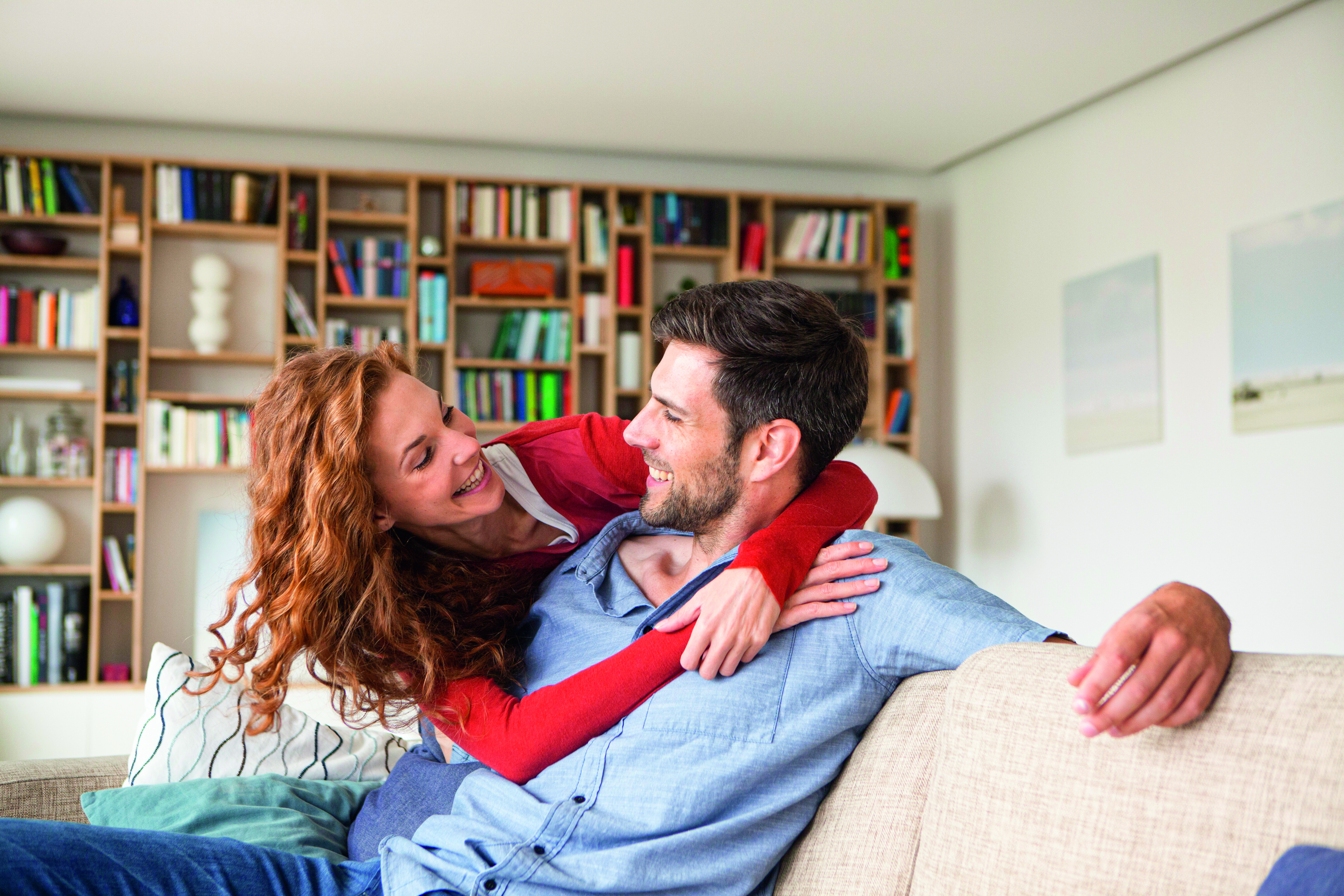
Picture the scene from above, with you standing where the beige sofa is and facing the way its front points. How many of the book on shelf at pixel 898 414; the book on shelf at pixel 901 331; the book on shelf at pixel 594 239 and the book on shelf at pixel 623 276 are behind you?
4

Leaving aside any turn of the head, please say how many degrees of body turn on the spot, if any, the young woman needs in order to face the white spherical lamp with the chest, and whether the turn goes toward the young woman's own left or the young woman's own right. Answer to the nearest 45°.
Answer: approximately 180°

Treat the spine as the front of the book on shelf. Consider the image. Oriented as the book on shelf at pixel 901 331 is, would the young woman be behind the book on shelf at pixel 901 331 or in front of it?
in front

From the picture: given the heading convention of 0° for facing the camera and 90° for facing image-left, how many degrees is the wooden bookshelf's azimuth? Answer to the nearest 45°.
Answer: approximately 0°

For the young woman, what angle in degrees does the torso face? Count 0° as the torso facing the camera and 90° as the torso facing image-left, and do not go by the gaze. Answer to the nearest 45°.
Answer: approximately 315°

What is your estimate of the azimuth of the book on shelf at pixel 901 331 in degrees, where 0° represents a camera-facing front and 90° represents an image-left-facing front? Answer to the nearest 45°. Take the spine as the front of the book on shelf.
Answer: approximately 0°

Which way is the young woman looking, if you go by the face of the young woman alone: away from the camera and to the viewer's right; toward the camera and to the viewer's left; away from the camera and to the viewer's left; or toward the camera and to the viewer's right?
toward the camera and to the viewer's right
